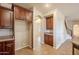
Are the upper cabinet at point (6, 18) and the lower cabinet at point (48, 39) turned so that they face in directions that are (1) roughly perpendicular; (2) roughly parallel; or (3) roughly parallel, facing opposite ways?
roughly perpendicular

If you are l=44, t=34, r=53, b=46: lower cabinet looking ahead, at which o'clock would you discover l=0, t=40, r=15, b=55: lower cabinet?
l=0, t=40, r=15, b=55: lower cabinet is roughly at 1 o'clock from l=44, t=34, r=53, b=46: lower cabinet.

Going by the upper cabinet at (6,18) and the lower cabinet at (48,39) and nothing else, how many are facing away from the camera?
0

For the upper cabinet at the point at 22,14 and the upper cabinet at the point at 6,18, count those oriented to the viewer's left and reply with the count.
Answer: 0

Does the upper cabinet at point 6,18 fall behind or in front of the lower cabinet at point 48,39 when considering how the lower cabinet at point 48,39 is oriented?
in front

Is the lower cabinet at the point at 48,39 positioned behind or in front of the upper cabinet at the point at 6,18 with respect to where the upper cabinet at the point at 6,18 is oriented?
in front

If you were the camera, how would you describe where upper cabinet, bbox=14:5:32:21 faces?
facing the viewer and to the right of the viewer
